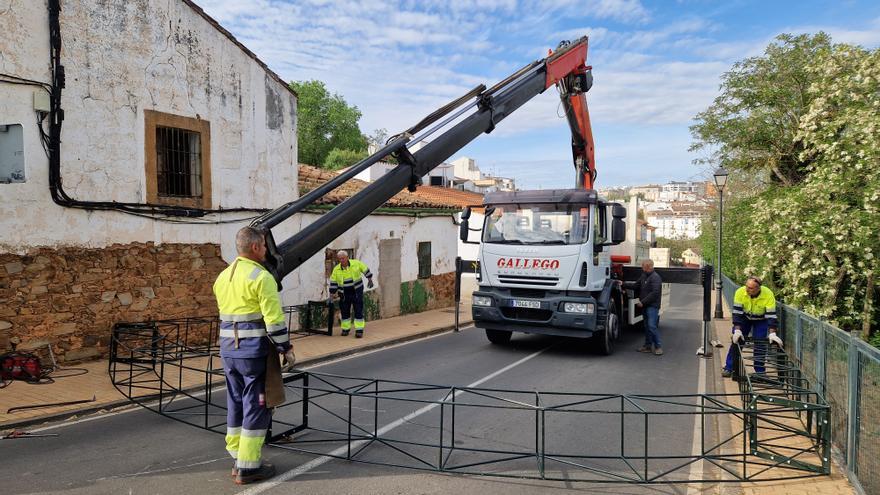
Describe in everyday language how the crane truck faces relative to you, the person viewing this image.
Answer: facing the viewer

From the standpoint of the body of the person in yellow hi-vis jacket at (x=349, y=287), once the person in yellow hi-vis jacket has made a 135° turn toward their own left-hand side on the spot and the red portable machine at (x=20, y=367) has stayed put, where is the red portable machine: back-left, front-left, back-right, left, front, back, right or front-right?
back

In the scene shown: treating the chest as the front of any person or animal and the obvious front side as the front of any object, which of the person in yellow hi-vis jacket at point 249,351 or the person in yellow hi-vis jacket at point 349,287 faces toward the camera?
the person in yellow hi-vis jacket at point 349,287

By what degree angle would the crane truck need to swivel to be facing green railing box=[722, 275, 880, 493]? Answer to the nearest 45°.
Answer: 0° — it already faces it

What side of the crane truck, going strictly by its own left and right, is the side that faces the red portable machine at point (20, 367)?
right

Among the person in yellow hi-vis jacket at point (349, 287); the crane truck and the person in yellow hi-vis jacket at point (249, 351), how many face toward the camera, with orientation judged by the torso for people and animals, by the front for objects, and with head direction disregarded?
2

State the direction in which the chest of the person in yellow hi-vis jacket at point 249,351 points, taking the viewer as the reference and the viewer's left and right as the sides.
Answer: facing away from the viewer and to the right of the viewer

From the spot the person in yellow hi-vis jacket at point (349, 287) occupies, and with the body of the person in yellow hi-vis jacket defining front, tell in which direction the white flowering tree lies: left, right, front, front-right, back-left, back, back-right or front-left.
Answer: left

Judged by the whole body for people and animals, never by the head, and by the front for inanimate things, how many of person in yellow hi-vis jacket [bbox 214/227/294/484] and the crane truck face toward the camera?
1

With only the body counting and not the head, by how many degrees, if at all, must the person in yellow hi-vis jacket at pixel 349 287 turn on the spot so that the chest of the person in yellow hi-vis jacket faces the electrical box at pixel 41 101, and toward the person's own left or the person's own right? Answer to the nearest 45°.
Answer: approximately 45° to the person's own right

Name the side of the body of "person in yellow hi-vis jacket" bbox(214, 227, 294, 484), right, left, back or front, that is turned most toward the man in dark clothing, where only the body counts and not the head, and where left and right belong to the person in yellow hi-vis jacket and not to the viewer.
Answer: front

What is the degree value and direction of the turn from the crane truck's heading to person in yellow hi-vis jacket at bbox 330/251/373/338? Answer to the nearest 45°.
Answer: approximately 45° to its right

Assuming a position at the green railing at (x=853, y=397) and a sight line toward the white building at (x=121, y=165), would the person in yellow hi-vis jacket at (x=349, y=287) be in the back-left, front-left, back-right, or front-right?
front-right

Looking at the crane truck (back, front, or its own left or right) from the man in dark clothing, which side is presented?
left

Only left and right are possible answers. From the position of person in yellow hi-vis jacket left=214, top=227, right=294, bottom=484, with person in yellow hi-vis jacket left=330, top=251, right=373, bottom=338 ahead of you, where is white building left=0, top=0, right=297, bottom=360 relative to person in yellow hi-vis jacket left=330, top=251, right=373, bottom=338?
left

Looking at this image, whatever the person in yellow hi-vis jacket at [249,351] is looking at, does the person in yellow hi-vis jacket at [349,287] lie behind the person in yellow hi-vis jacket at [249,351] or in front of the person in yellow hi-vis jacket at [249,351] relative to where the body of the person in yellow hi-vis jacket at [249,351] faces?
in front

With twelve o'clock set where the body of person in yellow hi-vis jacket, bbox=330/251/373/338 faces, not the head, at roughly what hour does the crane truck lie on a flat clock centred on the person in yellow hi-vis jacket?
The crane truck is roughly at 10 o'clock from the person in yellow hi-vis jacket.

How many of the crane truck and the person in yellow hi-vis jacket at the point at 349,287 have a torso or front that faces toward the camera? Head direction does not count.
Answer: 2
